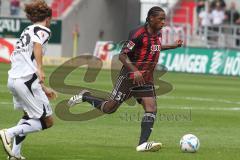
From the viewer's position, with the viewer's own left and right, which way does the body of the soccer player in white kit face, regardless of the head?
facing away from the viewer and to the right of the viewer

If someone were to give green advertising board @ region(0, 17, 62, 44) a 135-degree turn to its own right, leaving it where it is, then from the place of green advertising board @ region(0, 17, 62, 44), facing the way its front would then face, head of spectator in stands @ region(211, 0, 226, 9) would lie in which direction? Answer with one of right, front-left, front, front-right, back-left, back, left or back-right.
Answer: back-right

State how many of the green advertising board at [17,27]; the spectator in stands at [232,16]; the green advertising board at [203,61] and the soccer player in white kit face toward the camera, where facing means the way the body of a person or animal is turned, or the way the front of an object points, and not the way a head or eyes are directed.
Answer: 3

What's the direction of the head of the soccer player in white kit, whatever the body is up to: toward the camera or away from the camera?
away from the camera

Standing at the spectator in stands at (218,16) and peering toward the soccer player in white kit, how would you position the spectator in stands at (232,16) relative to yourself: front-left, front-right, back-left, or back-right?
back-left

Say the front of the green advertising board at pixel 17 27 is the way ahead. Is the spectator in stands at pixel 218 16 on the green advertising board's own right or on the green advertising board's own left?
on the green advertising board's own left

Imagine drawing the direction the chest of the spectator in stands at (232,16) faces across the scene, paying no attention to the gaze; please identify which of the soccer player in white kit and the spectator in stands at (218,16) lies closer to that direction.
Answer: the soccer player in white kit

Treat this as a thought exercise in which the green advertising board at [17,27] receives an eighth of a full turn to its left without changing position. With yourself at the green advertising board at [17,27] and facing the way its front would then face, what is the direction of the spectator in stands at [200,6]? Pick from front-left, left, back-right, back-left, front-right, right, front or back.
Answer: front-left

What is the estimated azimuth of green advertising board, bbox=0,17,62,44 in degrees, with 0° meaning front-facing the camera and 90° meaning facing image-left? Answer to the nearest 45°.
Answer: approximately 0°
